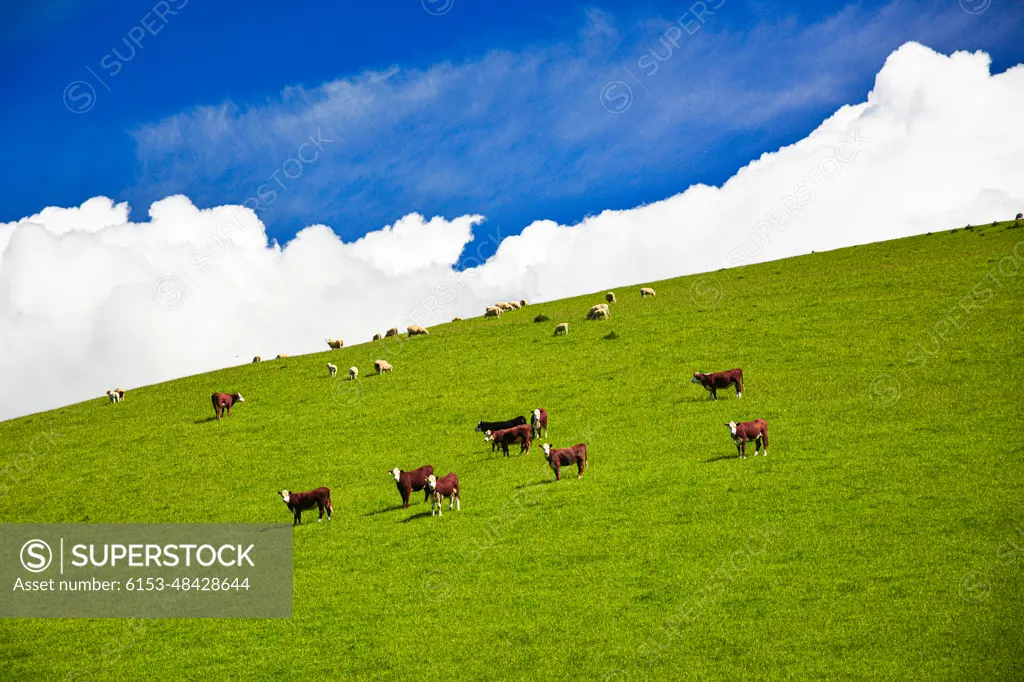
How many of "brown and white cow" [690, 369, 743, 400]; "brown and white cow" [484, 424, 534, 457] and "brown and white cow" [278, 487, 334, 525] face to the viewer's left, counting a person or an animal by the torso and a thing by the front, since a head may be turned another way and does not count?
3

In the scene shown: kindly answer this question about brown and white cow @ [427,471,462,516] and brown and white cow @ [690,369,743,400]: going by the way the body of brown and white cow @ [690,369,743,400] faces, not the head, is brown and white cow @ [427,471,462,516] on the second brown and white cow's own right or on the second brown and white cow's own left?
on the second brown and white cow's own left

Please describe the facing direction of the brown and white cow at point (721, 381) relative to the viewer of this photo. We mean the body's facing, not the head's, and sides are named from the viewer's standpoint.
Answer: facing to the left of the viewer

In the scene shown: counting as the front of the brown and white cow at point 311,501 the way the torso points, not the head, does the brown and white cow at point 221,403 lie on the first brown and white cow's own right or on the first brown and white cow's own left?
on the first brown and white cow's own right

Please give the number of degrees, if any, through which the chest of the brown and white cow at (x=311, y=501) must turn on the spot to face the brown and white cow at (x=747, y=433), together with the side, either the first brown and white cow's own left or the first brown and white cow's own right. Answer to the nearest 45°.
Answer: approximately 180°

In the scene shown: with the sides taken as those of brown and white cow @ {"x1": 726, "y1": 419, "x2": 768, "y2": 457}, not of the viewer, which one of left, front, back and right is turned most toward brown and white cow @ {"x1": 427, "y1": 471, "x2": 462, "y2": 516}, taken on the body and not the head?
front

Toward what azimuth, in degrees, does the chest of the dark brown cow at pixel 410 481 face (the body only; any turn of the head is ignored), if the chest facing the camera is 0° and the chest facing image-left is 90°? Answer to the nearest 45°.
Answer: approximately 45°

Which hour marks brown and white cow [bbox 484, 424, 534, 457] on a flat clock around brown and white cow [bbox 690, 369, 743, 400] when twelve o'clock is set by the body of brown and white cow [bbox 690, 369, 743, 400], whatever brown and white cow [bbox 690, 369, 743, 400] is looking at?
brown and white cow [bbox 484, 424, 534, 457] is roughly at 11 o'clock from brown and white cow [bbox 690, 369, 743, 400].

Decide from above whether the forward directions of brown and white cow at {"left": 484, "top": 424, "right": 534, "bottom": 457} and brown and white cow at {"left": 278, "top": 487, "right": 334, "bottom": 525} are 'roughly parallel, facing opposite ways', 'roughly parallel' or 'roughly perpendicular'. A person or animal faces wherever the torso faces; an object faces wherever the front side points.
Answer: roughly parallel

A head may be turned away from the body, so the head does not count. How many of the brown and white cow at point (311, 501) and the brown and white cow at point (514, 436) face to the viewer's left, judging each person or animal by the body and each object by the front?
2

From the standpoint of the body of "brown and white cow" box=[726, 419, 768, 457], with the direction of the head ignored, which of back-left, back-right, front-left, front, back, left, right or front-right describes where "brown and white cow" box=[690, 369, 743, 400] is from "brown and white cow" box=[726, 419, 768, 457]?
back-right

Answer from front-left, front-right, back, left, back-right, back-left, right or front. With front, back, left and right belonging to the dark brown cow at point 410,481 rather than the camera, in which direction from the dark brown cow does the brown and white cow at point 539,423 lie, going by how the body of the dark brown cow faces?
back
